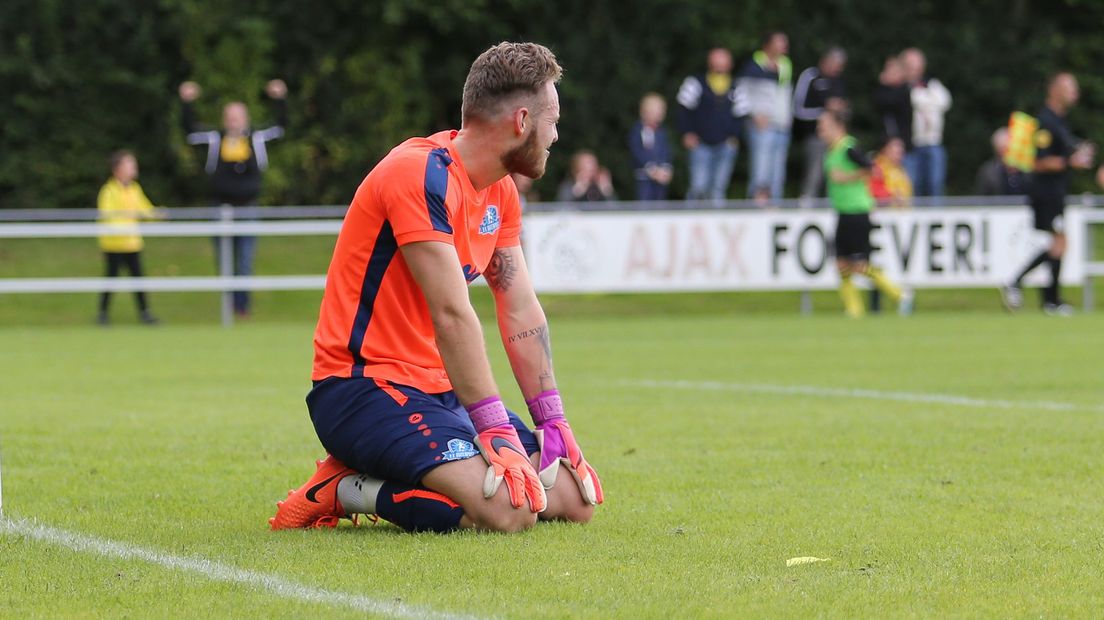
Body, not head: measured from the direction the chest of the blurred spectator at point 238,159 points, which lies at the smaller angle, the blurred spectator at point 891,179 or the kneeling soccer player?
the kneeling soccer player

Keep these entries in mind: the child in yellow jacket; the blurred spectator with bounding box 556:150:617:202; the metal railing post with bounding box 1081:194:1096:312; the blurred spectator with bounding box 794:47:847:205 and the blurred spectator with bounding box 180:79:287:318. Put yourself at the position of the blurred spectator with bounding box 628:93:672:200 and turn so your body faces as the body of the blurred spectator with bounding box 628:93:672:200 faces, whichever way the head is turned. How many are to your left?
2

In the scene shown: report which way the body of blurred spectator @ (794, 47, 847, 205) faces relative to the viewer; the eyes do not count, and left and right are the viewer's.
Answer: facing the viewer and to the right of the viewer

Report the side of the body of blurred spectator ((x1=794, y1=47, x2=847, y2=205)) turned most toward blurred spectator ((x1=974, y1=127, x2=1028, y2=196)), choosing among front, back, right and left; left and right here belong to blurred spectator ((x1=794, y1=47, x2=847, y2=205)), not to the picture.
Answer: left

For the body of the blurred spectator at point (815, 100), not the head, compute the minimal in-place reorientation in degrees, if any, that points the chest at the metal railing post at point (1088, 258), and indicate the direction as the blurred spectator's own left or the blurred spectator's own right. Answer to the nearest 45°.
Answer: approximately 45° to the blurred spectator's own left

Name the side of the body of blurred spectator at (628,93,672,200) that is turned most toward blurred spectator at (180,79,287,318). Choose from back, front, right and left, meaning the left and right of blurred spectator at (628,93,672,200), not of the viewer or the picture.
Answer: right
